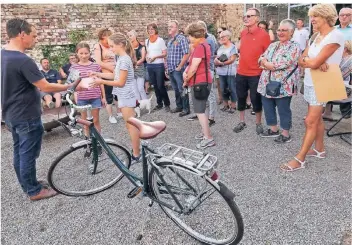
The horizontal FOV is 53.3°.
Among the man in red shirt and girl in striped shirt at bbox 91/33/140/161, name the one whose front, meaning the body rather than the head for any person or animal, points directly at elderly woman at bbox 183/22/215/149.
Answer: the man in red shirt

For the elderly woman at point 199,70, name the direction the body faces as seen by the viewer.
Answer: to the viewer's left

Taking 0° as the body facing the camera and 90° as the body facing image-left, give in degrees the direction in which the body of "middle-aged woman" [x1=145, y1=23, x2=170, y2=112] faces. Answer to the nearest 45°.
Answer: approximately 45°

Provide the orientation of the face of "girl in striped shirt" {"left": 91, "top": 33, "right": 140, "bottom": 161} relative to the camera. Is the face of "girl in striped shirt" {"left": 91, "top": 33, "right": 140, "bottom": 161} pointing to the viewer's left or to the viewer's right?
to the viewer's left

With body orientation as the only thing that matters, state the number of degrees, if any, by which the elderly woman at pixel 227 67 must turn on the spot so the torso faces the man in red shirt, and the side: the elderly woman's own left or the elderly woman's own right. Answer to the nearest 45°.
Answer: approximately 45° to the elderly woman's own left

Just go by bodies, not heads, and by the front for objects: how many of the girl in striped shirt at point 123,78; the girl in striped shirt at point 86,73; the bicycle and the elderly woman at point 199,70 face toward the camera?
1

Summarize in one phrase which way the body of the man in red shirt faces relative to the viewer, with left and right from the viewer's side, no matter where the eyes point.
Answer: facing the viewer and to the left of the viewer

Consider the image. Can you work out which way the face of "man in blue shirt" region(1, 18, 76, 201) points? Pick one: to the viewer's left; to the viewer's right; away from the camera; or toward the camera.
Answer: to the viewer's right

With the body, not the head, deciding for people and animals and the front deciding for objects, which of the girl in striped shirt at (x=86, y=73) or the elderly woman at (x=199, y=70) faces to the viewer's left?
the elderly woman

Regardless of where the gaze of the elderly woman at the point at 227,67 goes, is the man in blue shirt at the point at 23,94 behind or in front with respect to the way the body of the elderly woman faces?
in front

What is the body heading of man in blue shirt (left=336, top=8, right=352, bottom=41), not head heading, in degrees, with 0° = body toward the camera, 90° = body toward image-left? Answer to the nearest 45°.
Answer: approximately 45°

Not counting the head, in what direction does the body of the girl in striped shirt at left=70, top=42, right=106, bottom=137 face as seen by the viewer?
toward the camera

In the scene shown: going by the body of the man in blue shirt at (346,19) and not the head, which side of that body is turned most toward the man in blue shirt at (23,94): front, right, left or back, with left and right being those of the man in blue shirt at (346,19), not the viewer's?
front

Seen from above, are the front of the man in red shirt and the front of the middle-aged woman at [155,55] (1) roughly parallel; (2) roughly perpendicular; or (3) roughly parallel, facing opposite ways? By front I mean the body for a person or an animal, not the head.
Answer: roughly parallel
